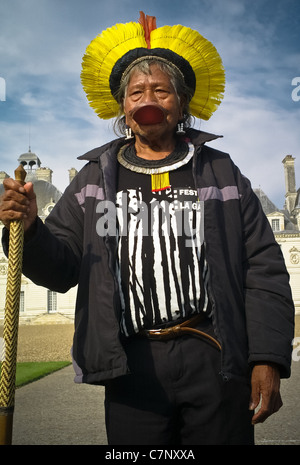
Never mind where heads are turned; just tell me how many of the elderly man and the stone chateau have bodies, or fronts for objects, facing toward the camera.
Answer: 2

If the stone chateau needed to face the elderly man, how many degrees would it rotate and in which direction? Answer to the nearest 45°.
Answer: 0° — it already faces them

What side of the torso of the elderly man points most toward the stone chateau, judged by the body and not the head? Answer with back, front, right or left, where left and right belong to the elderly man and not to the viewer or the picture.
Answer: back

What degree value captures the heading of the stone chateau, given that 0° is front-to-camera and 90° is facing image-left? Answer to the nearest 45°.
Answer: approximately 0°

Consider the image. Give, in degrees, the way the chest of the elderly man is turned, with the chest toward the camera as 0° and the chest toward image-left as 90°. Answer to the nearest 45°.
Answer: approximately 0°
